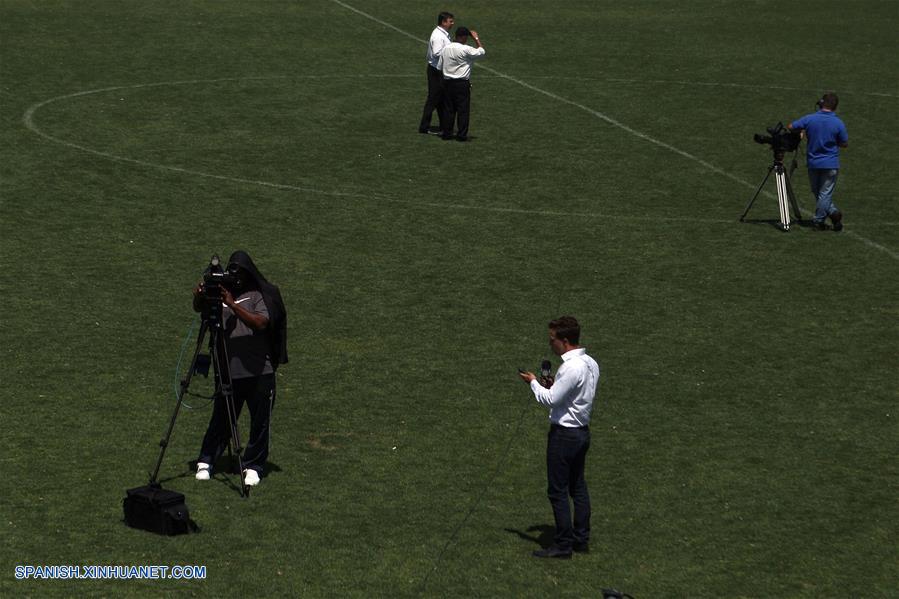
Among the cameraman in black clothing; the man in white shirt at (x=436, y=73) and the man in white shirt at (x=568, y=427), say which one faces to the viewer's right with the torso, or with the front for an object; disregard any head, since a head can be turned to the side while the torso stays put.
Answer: the man in white shirt at (x=436, y=73)

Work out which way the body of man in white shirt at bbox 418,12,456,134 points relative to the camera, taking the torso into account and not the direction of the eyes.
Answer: to the viewer's right

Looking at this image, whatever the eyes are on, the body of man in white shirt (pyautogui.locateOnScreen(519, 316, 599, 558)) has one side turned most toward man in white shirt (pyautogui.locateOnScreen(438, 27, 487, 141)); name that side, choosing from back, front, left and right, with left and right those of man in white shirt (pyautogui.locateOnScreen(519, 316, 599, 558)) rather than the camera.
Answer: right

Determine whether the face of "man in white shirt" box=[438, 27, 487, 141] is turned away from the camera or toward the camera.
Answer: away from the camera

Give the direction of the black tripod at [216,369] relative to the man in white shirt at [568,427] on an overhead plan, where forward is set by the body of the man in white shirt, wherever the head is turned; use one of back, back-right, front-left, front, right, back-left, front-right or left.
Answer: front

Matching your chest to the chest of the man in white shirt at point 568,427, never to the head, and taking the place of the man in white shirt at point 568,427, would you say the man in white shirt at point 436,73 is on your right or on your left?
on your right

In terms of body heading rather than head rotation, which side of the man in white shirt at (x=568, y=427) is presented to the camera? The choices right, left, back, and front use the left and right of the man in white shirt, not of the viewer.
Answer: left

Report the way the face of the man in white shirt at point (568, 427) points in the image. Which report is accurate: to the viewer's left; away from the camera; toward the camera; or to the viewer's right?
to the viewer's left

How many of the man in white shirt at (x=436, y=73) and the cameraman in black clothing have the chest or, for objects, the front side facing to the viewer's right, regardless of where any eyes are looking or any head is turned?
1

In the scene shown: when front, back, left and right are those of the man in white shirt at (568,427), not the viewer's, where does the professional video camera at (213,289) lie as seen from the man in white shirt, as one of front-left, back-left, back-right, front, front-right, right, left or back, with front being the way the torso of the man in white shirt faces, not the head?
front

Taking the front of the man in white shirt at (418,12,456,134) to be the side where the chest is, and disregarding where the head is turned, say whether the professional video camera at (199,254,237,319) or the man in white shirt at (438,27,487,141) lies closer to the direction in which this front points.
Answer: the man in white shirt
